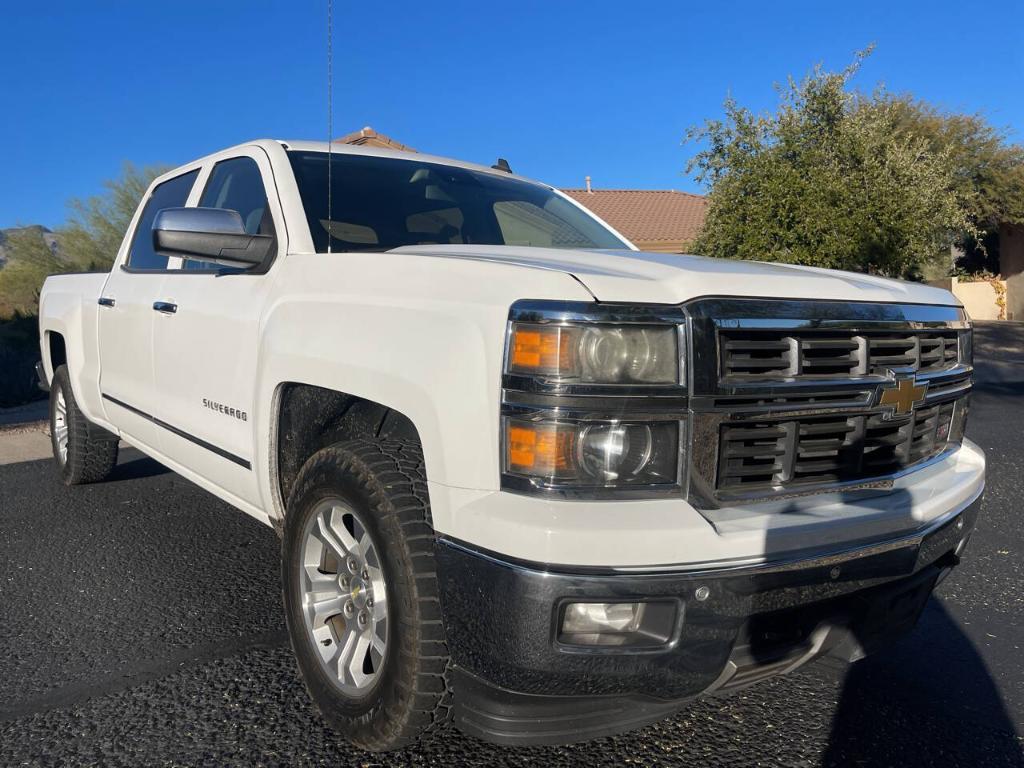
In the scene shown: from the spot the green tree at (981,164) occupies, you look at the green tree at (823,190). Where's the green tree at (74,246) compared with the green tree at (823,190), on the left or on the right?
right

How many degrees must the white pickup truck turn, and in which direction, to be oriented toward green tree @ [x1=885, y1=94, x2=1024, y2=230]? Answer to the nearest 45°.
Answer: approximately 90° to its left

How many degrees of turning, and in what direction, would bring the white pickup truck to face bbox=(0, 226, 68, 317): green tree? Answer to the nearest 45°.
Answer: approximately 180°

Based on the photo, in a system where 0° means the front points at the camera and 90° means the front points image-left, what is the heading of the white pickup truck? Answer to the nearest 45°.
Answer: approximately 315°

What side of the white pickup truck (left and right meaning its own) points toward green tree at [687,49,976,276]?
left

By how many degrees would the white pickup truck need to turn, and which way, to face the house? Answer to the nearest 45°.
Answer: approximately 135° to its left

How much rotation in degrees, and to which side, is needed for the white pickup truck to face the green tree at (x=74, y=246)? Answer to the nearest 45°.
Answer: approximately 180°
